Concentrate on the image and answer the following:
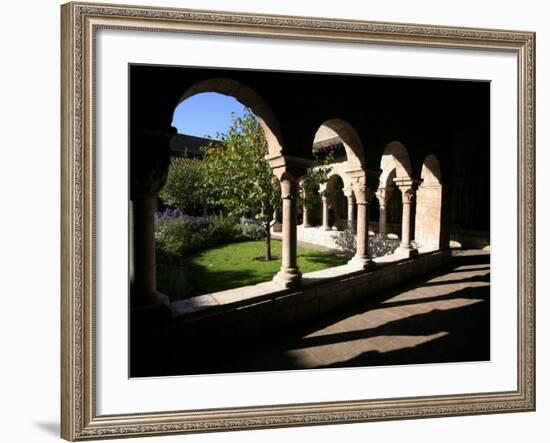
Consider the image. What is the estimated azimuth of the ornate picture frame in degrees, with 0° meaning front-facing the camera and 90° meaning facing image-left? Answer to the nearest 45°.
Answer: approximately 315°
